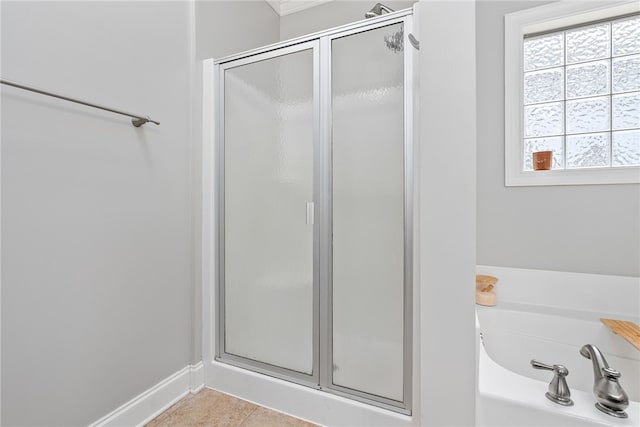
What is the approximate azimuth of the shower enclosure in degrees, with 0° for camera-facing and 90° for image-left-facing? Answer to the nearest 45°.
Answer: approximately 45°

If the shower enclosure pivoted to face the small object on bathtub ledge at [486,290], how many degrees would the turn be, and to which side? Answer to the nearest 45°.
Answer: approximately 135° to its left

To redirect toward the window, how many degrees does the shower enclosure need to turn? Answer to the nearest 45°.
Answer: approximately 135° to its left

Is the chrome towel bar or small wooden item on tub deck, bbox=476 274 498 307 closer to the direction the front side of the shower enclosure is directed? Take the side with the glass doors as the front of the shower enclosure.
the chrome towel bar
